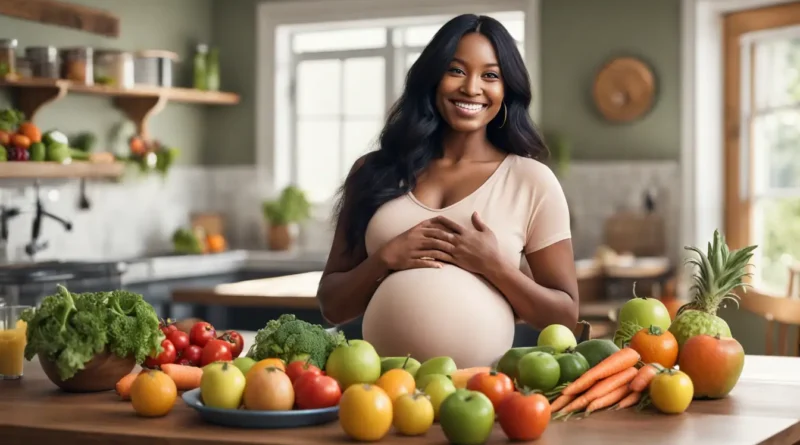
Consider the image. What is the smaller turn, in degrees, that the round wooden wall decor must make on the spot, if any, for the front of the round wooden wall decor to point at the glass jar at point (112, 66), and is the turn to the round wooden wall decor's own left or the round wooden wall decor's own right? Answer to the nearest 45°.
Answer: approximately 90° to the round wooden wall decor's own right

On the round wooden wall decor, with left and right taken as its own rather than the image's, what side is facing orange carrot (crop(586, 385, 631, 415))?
front

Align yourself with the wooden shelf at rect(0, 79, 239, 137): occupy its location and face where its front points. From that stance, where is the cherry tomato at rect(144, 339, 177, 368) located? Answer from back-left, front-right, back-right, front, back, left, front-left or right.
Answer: front-right

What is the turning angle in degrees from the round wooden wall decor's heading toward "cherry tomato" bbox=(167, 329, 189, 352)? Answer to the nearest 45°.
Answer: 0° — it already faces it

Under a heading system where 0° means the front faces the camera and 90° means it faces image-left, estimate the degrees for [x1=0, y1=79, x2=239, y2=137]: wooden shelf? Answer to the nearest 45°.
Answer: approximately 315°

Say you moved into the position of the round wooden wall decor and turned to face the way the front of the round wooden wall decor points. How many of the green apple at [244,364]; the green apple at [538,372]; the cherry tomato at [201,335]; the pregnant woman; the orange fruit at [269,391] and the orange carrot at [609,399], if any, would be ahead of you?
6

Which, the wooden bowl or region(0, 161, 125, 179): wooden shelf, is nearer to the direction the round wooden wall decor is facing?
the wooden bowl

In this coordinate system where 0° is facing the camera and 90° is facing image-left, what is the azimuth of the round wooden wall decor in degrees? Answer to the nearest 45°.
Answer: approximately 0°

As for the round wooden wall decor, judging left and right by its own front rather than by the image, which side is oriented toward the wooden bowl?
front

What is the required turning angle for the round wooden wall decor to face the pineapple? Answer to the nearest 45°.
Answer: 0° — it already faces it

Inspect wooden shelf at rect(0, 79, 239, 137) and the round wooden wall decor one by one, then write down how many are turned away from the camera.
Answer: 0
